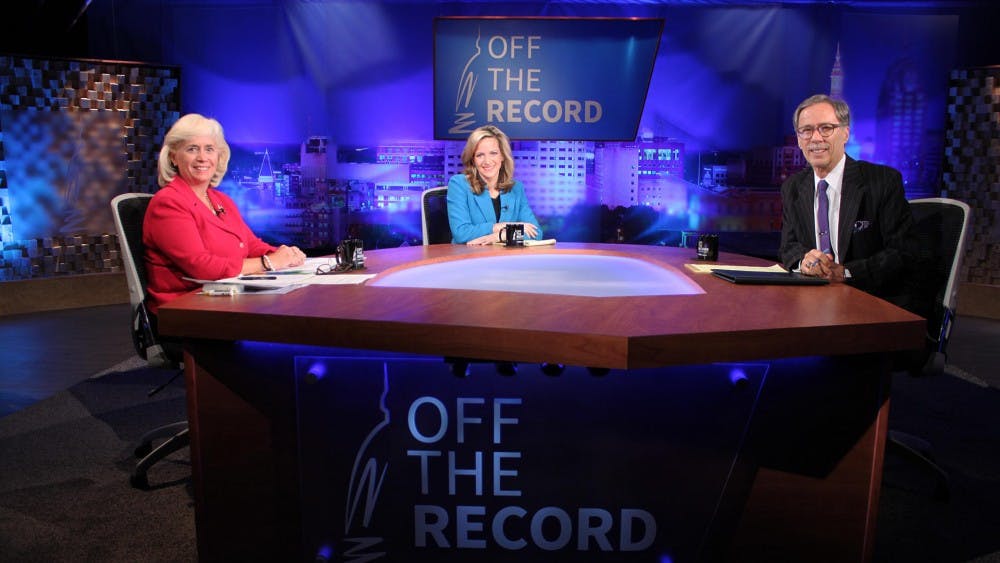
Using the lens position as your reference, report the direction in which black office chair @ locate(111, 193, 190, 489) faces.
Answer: facing to the right of the viewer

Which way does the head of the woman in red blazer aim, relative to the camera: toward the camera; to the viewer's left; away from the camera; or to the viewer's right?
toward the camera

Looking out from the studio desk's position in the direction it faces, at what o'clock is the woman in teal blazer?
The woman in teal blazer is roughly at 6 o'clock from the studio desk.

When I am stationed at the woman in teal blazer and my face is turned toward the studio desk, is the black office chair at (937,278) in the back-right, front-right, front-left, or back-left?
front-left

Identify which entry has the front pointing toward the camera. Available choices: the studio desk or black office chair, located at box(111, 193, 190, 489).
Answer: the studio desk

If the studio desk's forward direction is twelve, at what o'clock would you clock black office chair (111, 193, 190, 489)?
The black office chair is roughly at 4 o'clock from the studio desk.

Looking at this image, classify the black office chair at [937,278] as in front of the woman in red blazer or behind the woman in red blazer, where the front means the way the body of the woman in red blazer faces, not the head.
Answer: in front

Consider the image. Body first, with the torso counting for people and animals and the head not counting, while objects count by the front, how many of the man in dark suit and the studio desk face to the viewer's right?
0

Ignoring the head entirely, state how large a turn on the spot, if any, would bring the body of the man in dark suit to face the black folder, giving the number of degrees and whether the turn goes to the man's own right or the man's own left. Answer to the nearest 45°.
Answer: approximately 45° to the man's own right

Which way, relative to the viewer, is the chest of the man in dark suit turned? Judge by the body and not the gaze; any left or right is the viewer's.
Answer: facing the viewer and to the left of the viewer

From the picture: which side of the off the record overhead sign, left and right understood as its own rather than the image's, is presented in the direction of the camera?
front

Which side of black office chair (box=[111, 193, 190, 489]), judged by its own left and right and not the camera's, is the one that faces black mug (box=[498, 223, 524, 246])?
front

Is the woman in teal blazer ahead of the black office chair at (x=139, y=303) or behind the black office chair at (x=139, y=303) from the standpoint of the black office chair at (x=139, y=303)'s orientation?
ahead

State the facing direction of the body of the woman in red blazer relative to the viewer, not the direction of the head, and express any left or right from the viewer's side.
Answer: facing the viewer and to the right of the viewer
